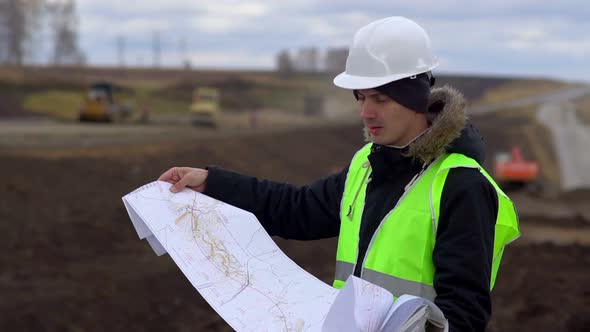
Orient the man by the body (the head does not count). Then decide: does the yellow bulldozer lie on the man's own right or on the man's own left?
on the man's own right

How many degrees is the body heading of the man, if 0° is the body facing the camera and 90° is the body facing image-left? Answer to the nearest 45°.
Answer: approximately 45°

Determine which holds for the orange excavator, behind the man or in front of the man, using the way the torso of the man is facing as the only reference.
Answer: behind
